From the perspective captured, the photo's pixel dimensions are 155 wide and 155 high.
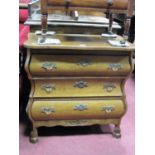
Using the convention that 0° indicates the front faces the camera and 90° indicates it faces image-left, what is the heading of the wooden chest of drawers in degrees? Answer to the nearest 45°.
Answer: approximately 0°
